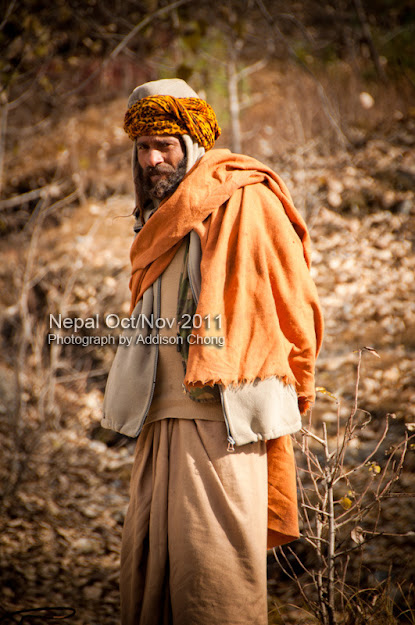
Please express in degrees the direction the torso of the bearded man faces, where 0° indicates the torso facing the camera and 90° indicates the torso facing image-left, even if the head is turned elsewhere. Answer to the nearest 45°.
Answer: approximately 45°
